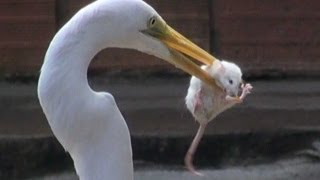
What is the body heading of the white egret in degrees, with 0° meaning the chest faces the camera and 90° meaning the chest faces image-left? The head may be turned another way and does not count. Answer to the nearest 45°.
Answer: approximately 270°
